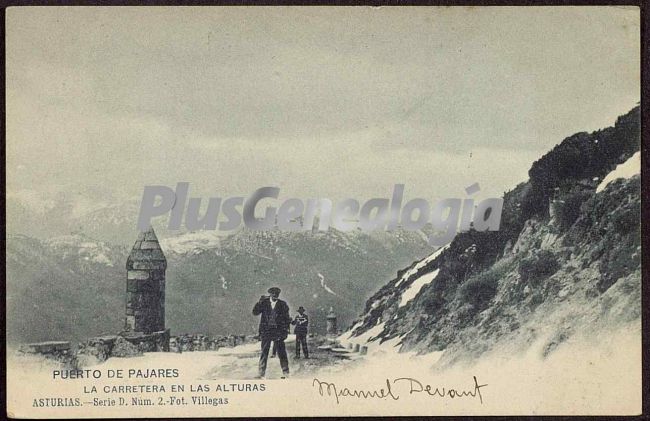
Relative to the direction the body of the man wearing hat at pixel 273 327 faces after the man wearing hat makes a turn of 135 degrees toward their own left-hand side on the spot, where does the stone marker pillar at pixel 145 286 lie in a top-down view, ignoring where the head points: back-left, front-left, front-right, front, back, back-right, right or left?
back-left

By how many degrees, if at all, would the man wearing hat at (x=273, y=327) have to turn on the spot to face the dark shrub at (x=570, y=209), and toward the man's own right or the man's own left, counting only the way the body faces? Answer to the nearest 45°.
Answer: approximately 90° to the man's own left

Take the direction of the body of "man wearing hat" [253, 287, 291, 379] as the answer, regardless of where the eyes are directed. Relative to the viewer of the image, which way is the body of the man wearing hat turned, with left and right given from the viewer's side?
facing the viewer
